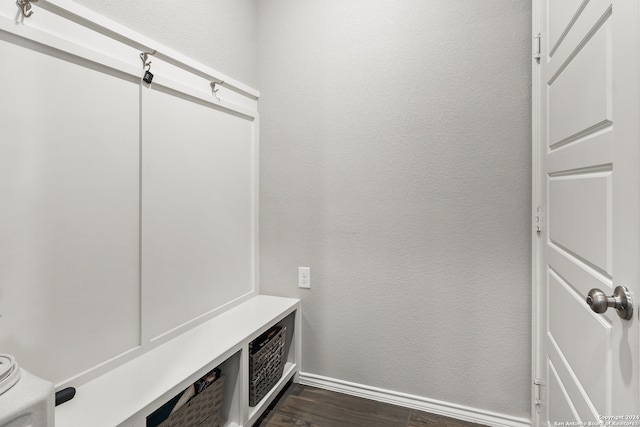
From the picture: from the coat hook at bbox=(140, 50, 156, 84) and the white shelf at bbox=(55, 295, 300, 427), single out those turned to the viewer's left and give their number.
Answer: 0

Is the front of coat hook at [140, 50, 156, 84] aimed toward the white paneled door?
yes

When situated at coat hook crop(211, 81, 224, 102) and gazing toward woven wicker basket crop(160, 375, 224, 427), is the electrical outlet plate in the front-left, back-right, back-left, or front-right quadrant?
back-left

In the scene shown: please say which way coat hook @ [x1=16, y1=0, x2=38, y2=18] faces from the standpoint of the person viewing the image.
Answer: facing the viewer and to the right of the viewer

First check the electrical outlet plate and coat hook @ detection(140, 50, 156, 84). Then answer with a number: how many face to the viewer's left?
0

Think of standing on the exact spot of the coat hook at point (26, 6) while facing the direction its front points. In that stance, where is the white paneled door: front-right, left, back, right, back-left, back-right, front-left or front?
front

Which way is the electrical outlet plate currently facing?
toward the camera
